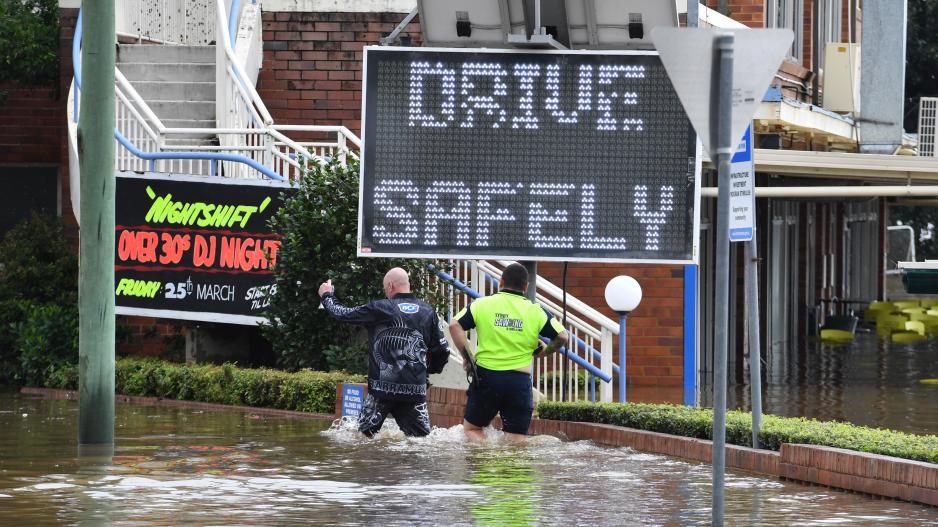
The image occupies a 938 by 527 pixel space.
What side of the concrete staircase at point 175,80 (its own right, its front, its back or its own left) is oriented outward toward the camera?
front

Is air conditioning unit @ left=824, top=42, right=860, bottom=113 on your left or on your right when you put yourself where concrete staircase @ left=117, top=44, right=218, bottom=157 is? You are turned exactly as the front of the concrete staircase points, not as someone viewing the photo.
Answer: on your left

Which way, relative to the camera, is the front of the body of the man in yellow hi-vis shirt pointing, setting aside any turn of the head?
away from the camera

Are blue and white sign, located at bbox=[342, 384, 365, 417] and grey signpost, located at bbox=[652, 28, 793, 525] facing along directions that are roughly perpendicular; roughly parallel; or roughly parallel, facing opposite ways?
roughly parallel, facing opposite ways

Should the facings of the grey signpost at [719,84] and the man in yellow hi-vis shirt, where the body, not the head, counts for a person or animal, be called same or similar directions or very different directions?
same or similar directions

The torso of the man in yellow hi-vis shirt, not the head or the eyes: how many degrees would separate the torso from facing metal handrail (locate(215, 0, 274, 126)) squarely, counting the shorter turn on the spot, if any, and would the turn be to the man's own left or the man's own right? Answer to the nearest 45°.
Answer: approximately 45° to the man's own left

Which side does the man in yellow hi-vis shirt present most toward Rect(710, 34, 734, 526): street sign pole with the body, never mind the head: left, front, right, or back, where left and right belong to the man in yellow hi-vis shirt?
back

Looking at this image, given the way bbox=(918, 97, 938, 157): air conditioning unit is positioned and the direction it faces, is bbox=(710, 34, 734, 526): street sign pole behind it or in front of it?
in front

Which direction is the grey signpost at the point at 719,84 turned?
away from the camera

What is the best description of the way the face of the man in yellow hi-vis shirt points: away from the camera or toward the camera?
away from the camera

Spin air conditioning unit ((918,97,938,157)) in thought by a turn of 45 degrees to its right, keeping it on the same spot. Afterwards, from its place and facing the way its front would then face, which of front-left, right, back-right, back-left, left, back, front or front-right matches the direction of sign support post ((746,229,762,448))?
front-left

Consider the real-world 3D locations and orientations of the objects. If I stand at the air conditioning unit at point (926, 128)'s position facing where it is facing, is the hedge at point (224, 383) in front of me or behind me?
in front

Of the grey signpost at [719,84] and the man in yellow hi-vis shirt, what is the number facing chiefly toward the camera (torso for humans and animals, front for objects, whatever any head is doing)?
0

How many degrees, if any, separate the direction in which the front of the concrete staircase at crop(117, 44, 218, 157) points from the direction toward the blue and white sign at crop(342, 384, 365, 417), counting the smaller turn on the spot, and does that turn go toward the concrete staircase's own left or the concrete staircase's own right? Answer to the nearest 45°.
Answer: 0° — it already faces it

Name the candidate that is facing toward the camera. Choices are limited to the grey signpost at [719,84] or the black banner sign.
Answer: the black banner sign

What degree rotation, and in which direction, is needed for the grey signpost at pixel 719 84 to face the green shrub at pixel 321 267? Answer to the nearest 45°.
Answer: approximately 45° to its left

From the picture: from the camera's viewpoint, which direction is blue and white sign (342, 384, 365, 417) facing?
toward the camera
